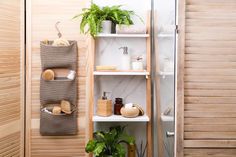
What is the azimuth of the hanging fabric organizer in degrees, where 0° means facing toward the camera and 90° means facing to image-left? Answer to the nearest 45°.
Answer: approximately 0°

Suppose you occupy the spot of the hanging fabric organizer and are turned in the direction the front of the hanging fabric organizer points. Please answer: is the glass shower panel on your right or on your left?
on your left

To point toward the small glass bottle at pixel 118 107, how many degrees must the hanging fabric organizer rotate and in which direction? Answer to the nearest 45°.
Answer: approximately 90° to its left
